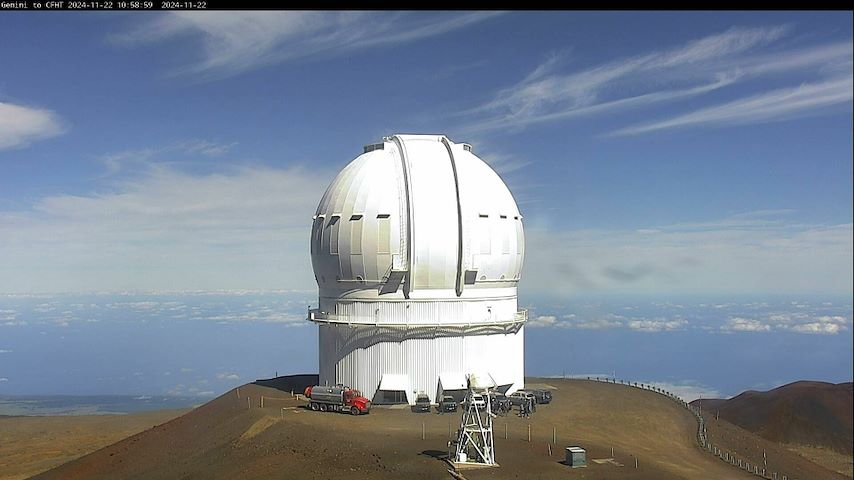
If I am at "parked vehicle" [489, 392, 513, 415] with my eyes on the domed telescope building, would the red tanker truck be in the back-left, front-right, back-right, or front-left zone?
front-left

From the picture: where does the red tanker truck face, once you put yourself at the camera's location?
facing the viewer and to the right of the viewer

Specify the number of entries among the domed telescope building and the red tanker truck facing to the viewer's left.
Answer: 0

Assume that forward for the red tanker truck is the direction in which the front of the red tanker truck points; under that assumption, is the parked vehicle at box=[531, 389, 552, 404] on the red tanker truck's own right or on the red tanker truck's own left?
on the red tanker truck's own left

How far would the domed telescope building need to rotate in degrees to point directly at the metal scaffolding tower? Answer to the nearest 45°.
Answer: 0° — it already faces it

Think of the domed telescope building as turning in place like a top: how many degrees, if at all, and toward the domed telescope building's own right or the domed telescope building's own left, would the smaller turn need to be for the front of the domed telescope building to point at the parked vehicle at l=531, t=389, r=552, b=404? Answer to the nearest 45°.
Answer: approximately 90° to the domed telescope building's own left

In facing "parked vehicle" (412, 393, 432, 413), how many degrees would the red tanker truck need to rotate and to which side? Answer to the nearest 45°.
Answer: approximately 45° to its left

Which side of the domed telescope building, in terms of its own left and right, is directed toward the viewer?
front

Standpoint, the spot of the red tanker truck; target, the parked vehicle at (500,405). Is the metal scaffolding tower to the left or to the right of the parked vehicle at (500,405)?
right
